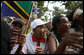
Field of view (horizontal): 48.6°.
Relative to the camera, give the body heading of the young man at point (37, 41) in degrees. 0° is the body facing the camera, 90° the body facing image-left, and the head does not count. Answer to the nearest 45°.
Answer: approximately 315°
